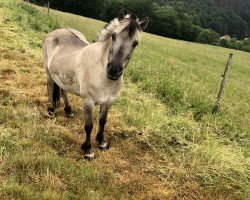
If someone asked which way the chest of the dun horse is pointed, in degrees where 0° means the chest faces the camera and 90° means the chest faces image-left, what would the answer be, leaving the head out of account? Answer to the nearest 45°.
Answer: approximately 315°
